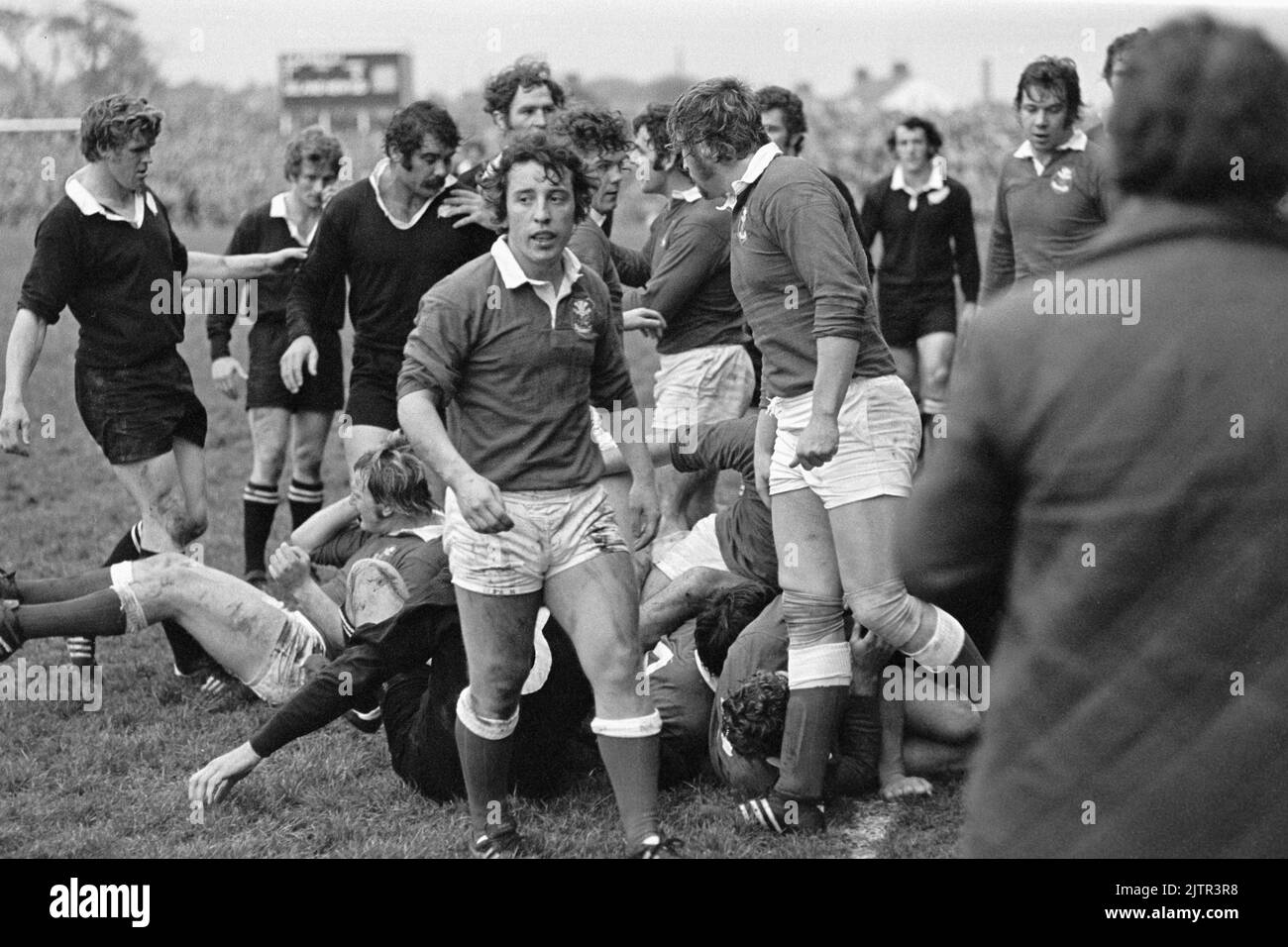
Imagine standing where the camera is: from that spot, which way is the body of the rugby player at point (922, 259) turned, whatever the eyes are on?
toward the camera

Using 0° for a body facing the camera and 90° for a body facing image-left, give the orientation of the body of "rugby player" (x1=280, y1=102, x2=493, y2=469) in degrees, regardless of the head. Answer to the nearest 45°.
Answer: approximately 315°

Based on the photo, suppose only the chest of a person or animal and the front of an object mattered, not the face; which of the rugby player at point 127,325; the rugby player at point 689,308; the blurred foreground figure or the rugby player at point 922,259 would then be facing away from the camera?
the blurred foreground figure

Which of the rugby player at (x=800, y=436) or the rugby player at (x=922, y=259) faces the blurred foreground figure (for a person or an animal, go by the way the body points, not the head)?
the rugby player at (x=922, y=259)

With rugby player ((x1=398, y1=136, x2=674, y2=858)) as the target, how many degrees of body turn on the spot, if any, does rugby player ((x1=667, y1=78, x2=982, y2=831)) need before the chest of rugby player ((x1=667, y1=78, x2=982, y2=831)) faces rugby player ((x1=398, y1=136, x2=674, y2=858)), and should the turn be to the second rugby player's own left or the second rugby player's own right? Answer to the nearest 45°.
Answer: approximately 45° to the second rugby player's own left

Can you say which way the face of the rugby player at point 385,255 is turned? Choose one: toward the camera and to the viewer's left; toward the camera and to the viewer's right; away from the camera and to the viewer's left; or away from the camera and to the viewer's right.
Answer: toward the camera and to the viewer's right

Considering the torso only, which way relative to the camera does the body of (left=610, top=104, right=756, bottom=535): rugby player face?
to the viewer's left

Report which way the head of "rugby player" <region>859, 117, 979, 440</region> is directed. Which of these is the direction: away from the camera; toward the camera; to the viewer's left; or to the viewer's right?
toward the camera

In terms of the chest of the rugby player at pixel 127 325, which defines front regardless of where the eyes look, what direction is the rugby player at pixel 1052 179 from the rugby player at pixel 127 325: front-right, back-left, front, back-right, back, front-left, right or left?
front-left

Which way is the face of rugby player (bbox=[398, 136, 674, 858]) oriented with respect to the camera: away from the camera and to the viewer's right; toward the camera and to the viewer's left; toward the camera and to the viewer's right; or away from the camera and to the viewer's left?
toward the camera and to the viewer's left

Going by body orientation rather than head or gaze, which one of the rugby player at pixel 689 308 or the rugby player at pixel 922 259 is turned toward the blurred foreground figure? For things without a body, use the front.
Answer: the rugby player at pixel 922 259

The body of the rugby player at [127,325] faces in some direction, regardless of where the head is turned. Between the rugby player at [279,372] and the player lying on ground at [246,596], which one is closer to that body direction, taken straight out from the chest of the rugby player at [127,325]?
the player lying on ground

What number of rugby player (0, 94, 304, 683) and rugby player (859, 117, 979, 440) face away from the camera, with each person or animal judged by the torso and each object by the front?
0

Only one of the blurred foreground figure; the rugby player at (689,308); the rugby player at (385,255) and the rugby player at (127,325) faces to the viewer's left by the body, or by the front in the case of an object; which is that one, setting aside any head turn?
the rugby player at (689,308)

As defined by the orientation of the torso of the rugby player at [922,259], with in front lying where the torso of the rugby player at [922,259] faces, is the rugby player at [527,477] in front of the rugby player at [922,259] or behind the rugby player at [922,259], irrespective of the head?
in front

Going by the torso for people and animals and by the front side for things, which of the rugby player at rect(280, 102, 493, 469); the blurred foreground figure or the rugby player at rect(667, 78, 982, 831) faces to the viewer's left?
the rugby player at rect(667, 78, 982, 831)
